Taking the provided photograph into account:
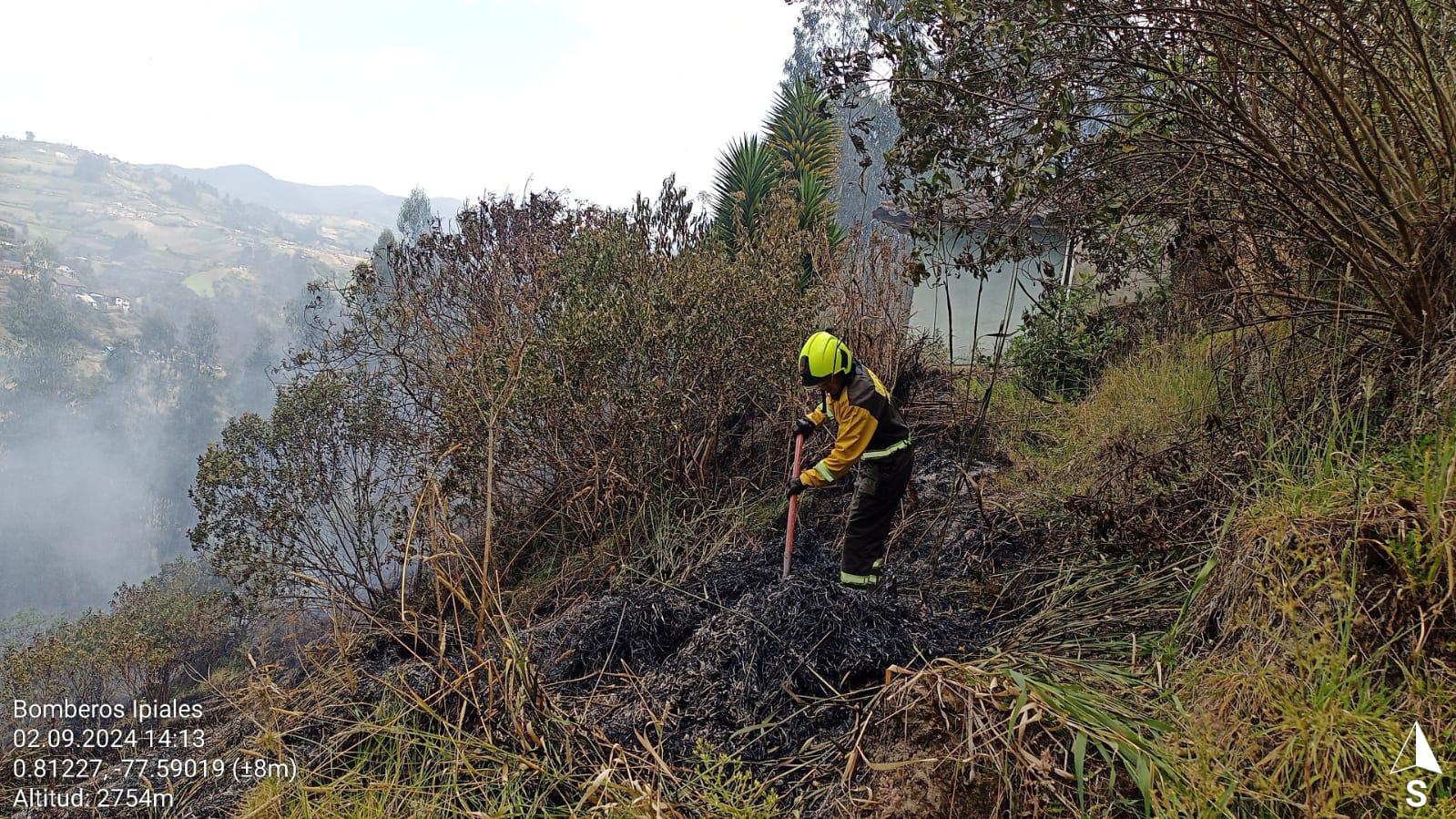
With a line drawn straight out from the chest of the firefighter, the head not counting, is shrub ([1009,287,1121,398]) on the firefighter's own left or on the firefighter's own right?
on the firefighter's own right

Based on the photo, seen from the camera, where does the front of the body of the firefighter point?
to the viewer's left

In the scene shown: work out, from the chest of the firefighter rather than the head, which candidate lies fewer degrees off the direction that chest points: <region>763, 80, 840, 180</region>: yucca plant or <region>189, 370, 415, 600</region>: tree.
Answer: the tree

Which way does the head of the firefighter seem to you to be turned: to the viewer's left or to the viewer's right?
to the viewer's left

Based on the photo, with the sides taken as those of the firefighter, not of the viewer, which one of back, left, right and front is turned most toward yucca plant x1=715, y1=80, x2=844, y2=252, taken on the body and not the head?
right

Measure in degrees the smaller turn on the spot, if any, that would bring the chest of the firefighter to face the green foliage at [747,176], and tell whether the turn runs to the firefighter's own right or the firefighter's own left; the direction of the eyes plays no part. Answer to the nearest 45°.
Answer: approximately 90° to the firefighter's own right

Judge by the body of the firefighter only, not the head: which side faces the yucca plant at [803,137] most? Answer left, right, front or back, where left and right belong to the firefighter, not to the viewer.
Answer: right

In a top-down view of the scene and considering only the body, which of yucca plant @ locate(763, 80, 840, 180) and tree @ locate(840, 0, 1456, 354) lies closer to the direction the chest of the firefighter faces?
the yucca plant

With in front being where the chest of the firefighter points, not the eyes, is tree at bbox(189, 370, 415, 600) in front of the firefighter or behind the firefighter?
in front
